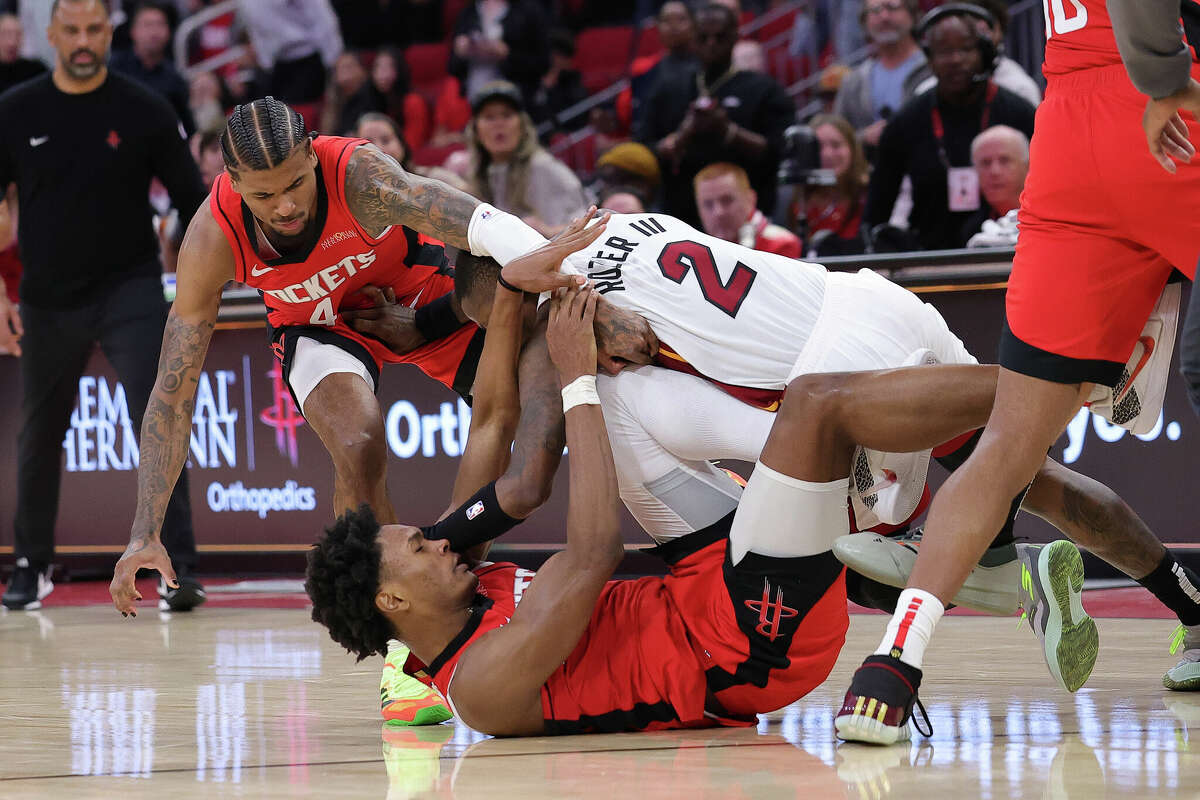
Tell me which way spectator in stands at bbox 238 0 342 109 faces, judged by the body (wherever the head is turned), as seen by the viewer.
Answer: toward the camera

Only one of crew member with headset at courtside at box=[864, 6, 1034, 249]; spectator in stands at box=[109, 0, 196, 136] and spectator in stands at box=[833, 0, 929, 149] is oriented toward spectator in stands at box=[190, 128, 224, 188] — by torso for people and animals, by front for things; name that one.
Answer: spectator in stands at box=[109, 0, 196, 136]

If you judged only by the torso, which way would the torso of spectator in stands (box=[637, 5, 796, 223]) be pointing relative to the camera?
toward the camera

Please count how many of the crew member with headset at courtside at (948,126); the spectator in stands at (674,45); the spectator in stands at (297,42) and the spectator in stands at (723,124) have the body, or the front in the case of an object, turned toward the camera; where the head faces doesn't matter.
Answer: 4

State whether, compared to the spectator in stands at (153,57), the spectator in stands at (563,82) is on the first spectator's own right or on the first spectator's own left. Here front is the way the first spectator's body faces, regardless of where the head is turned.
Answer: on the first spectator's own left

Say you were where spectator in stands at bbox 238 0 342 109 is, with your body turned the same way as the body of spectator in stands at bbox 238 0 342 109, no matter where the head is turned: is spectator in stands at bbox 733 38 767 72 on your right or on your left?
on your left

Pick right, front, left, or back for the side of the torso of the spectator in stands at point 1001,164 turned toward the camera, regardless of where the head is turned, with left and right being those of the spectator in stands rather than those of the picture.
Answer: front

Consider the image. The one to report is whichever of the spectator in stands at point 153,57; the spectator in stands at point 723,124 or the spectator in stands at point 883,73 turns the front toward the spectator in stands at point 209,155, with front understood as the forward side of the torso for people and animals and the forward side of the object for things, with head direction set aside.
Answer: the spectator in stands at point 153,57

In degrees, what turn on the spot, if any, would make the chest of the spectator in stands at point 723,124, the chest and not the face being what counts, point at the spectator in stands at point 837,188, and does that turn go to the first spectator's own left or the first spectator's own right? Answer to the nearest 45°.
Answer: approximately 45° to the first spectator's own left

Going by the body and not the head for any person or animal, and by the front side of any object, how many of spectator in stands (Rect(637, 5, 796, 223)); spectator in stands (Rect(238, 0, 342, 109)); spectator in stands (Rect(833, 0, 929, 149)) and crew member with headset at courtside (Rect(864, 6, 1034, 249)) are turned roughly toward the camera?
4

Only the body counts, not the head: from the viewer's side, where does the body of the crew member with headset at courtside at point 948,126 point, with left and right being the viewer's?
facing the viewer

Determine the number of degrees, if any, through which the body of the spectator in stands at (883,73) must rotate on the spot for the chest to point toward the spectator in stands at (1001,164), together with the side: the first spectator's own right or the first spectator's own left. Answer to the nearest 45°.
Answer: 0° — they already face them

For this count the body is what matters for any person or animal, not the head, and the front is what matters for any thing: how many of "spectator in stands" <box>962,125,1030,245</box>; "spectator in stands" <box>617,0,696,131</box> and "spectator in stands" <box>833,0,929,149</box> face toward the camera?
3
